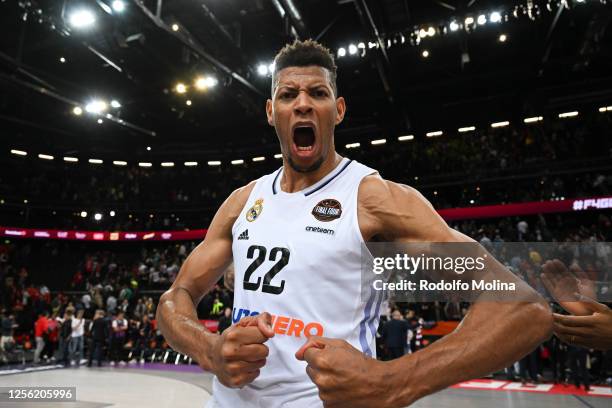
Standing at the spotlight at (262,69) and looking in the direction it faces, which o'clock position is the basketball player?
The basketball player is roughly at 12 o'clock from the spotlight.

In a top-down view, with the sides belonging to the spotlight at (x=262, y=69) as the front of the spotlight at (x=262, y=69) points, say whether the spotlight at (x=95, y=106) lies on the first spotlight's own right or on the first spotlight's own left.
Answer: on the first spotlight's own right

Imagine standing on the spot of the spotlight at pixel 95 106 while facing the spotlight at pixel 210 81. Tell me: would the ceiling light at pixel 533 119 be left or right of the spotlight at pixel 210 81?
left

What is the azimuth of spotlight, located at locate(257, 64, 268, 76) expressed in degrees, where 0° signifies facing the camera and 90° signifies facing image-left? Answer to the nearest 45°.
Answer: approximately 0°

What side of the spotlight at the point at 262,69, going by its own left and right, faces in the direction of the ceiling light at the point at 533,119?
left

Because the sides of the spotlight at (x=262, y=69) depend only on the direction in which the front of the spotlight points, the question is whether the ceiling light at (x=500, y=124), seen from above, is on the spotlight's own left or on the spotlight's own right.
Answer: on the spotlight's own left

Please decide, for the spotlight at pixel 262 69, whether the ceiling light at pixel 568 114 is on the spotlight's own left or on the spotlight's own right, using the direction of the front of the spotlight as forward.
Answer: on the spotlight's own left
